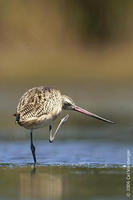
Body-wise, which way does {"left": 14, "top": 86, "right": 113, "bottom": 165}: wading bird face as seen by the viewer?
to the viewer's right
